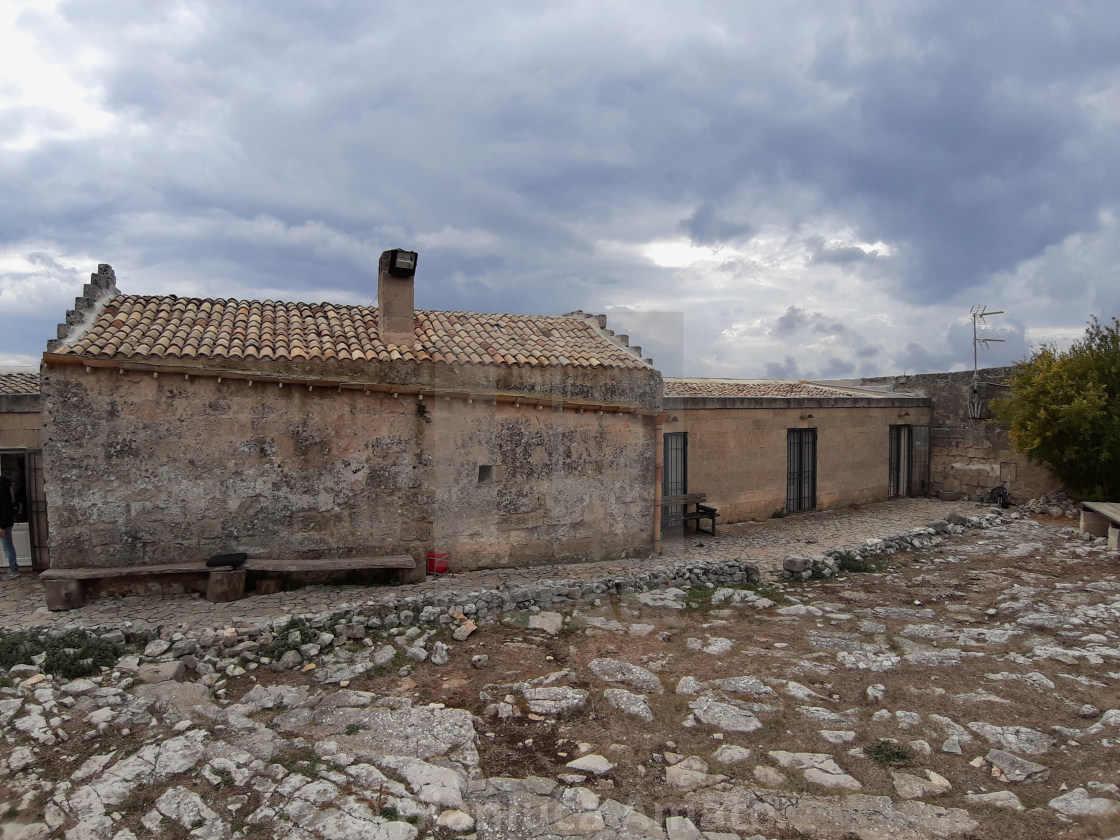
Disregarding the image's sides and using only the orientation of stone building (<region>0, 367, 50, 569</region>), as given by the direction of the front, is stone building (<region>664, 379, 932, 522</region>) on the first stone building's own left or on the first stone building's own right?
on the first stone building's own left

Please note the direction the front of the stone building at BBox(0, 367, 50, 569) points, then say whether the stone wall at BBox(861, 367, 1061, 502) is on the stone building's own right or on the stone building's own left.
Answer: on the stone building's own left

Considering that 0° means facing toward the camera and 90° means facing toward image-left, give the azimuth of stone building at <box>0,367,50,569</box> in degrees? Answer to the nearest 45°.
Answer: approximately 0°

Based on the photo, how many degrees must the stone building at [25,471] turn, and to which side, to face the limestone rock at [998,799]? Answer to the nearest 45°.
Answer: approximately 45° to its left

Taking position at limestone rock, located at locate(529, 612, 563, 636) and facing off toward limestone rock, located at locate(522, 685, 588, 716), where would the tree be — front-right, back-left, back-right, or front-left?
back-left

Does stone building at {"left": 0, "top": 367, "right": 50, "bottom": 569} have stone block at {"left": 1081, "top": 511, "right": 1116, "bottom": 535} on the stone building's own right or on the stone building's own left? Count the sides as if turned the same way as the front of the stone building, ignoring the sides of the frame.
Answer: on the stone building's own left

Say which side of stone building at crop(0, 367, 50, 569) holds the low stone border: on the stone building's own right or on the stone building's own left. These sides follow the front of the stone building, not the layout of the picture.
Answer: on the stone building's own left

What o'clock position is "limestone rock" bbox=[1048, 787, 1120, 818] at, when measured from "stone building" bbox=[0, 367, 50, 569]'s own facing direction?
The limestone rock is roughly at 11 o'clock from the stone building.
